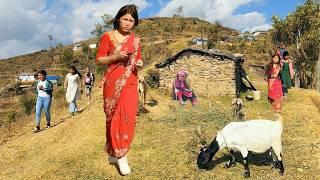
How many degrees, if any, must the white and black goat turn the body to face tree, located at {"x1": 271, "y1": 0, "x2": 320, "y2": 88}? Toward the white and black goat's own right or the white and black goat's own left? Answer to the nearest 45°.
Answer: approximately 90° to the white and black goat's own right

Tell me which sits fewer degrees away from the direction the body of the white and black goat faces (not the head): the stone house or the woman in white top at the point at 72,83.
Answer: the woman in white top

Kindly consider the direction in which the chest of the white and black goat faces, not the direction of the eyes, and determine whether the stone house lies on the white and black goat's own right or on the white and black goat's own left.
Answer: on the white and black goat's own right

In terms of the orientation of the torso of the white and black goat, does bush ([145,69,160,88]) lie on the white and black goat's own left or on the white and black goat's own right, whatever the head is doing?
on the white and black goat's own right

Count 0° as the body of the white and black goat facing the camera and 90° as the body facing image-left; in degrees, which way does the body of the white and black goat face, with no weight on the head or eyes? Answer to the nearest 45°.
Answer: approximately 90°

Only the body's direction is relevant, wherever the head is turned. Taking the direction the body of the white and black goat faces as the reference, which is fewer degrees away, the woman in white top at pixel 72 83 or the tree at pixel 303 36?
the woman in white top
